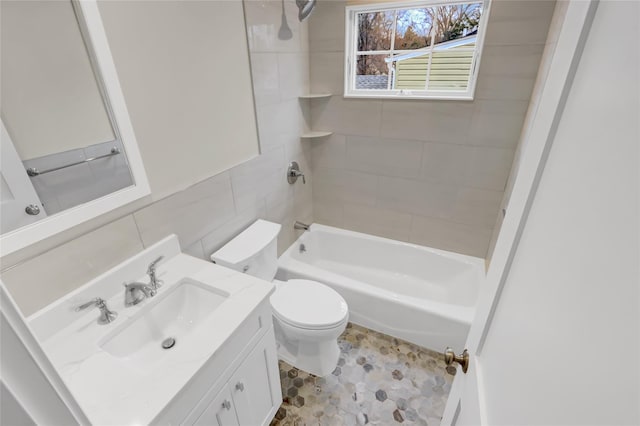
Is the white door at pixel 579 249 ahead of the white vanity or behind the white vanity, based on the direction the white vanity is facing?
ahead

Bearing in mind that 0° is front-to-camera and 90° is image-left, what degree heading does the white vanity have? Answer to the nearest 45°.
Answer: approximately 315°

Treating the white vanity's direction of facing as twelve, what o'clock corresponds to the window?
The window is roughly at 10 o'clock from the white vanity.

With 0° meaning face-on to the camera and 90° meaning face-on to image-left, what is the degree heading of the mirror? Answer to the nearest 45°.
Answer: approximately 315°

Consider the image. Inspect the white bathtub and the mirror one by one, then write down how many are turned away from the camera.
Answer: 0

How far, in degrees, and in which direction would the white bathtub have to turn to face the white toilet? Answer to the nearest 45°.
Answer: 0° — it already faces it

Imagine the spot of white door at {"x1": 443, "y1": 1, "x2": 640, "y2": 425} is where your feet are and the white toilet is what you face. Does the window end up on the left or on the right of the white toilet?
right

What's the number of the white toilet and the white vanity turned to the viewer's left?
0

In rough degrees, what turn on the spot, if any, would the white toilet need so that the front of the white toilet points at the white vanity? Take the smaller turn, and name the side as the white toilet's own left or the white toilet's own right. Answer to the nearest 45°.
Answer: approximately 90° to the white toilet's own right
